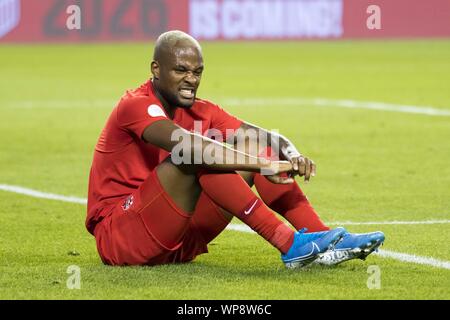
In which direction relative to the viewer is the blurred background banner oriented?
toward the camera

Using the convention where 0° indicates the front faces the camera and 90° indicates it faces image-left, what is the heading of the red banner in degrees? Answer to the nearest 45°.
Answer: approximately 0°

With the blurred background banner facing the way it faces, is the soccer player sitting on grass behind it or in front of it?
in front

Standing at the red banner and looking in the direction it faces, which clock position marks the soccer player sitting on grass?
The soccer player sitting on grass is roughly at 12 o'clock from the red banner.
